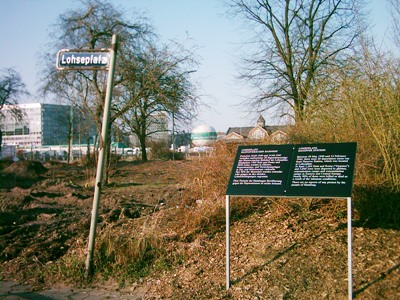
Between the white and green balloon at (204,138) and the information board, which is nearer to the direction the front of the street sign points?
the information board

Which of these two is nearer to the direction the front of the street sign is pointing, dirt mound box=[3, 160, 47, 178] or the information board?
the information board

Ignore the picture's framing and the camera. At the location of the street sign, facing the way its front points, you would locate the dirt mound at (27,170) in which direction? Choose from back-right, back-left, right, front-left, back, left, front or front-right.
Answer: back

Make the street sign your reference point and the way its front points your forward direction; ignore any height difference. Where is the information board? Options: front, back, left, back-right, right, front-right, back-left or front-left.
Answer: front-left

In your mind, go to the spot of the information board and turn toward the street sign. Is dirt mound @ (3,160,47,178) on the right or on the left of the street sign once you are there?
right

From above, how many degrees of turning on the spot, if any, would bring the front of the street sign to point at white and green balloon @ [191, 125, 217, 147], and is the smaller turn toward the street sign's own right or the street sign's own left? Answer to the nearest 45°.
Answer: approximately 135° to the street sign's own left

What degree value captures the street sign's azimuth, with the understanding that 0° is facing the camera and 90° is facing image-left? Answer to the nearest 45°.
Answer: approximately 0°
